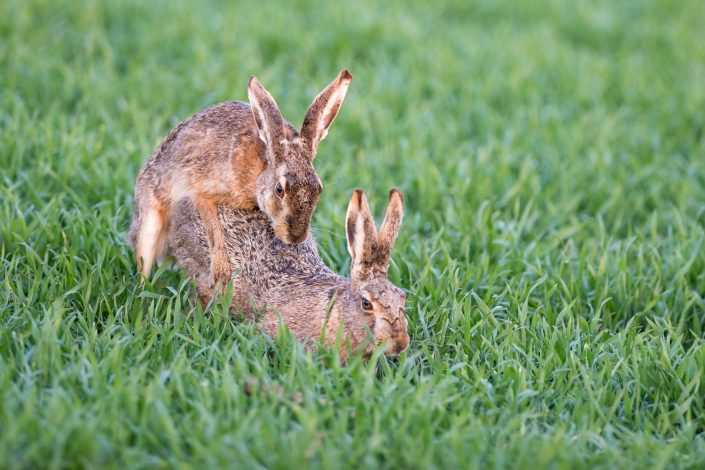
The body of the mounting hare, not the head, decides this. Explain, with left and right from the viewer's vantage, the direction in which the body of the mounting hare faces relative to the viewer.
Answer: facing the viewer and to the right of the viewer

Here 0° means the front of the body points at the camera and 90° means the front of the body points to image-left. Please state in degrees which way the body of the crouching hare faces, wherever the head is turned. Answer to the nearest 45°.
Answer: approximately 315°
